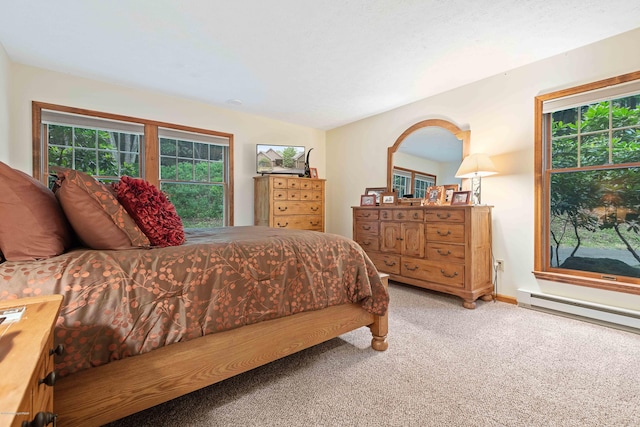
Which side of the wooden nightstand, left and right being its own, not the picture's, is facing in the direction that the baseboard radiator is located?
front

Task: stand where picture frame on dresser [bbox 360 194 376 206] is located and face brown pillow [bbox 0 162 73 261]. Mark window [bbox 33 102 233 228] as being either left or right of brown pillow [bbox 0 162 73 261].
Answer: right

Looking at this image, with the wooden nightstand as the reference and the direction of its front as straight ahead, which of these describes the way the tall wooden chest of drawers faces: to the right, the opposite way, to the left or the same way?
to the right

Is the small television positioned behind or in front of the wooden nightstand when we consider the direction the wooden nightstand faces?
in front

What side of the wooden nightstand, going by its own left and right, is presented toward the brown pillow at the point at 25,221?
left

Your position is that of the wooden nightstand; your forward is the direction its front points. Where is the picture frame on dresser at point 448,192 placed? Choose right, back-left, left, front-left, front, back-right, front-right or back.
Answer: front

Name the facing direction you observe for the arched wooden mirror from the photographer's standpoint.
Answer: facing the viewer and to the left of the viewer

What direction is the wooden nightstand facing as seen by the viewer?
to the viewer's right

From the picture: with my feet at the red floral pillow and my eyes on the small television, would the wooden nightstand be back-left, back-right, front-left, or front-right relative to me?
back-right

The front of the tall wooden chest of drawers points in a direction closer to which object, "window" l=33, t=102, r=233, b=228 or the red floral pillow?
the red floral pillow

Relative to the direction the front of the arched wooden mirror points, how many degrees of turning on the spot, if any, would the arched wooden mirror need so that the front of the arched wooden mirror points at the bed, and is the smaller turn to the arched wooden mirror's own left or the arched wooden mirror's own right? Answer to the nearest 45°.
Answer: approximately 45° to the arched wooden mirror's own left

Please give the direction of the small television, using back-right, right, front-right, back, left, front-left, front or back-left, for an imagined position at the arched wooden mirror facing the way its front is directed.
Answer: front-right

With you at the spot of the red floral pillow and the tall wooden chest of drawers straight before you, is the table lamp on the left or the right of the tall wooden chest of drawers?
right

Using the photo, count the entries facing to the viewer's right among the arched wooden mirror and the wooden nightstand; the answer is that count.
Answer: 1

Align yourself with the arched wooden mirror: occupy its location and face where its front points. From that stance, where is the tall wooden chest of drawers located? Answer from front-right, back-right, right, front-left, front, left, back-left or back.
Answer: front-right

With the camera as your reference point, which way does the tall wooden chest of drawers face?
facing the viewer and to the right of the viewer
